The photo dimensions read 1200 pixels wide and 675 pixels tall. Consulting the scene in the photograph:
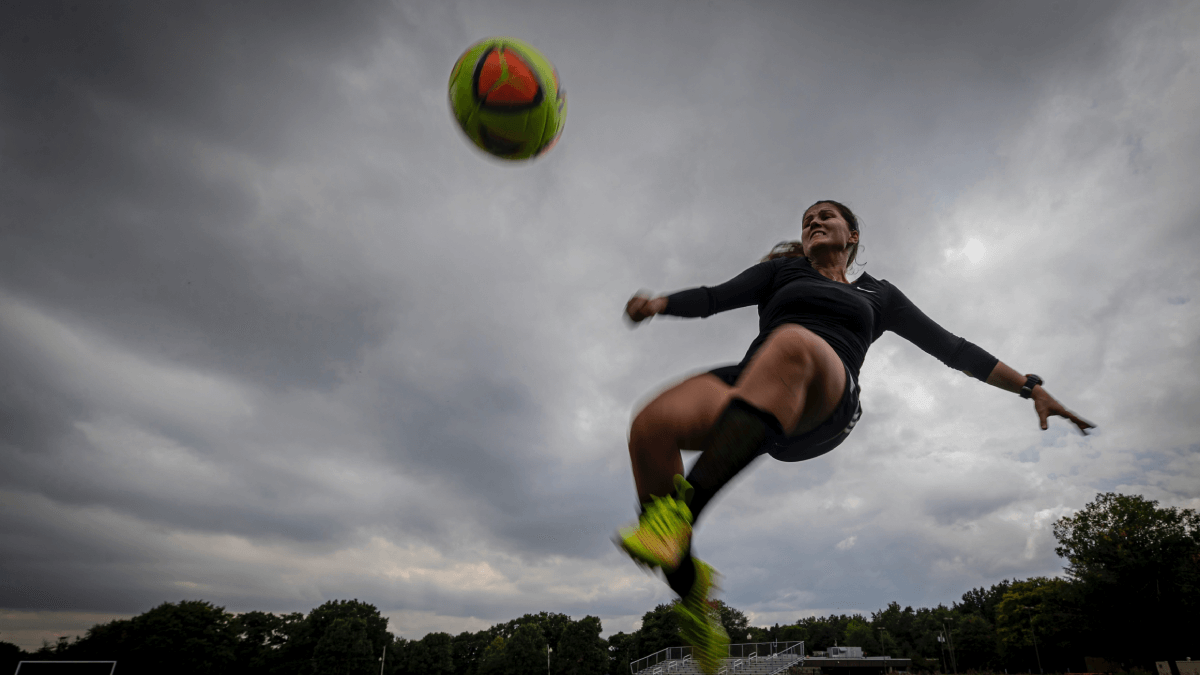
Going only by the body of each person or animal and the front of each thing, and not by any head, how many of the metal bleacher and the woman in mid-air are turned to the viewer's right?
0

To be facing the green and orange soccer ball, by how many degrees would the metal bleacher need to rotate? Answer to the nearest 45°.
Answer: approximately 45° to its left

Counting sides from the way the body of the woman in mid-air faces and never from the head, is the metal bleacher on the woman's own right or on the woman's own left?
on the woman's own right

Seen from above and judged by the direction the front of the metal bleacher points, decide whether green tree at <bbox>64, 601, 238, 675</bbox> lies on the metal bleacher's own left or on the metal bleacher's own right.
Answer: on the metal bleacher's own right

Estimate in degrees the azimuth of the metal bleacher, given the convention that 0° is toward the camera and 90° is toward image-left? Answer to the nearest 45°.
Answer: approximately 45°

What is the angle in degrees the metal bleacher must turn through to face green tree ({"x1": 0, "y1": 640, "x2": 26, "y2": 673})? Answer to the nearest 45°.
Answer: approximately 45° to its right
